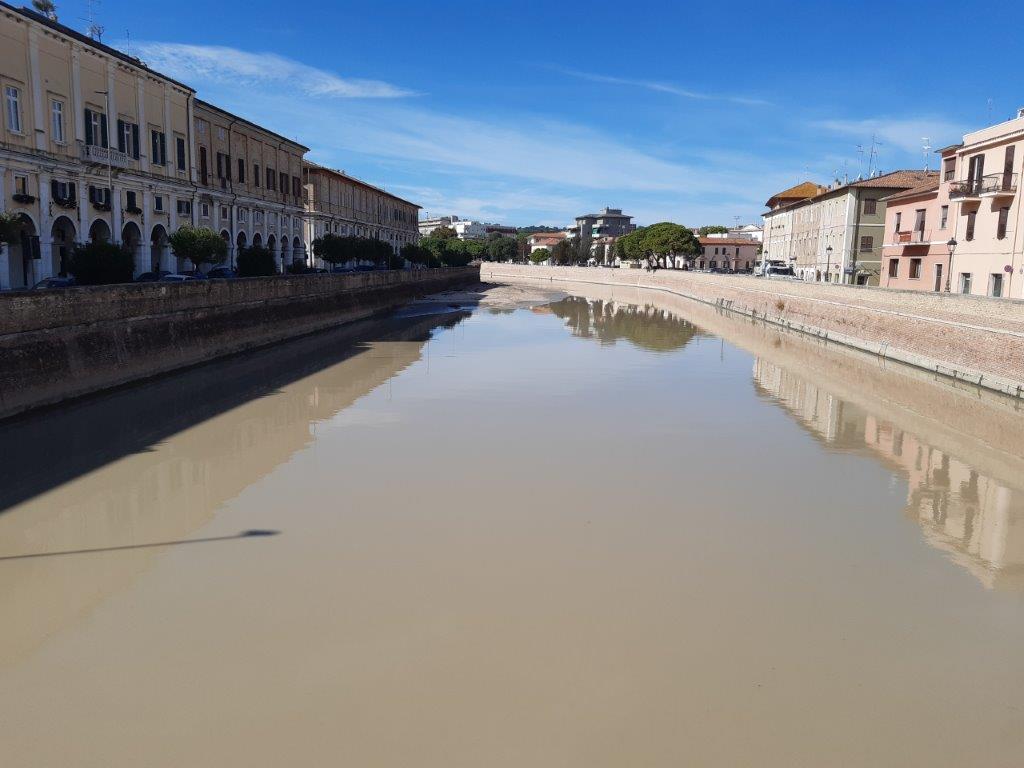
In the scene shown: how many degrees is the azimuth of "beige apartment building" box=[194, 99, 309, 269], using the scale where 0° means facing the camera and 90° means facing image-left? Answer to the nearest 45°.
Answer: approximately 315°

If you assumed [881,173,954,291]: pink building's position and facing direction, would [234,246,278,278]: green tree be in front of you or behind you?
in front

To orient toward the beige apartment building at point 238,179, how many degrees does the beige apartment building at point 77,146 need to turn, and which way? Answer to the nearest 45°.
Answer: approximately 90° to its left

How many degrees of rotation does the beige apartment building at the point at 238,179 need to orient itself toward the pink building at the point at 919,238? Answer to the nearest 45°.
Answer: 0° — it already faces it

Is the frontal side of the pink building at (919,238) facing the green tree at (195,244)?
yes

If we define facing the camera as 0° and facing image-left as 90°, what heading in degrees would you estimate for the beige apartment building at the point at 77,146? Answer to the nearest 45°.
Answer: approximately 315°
